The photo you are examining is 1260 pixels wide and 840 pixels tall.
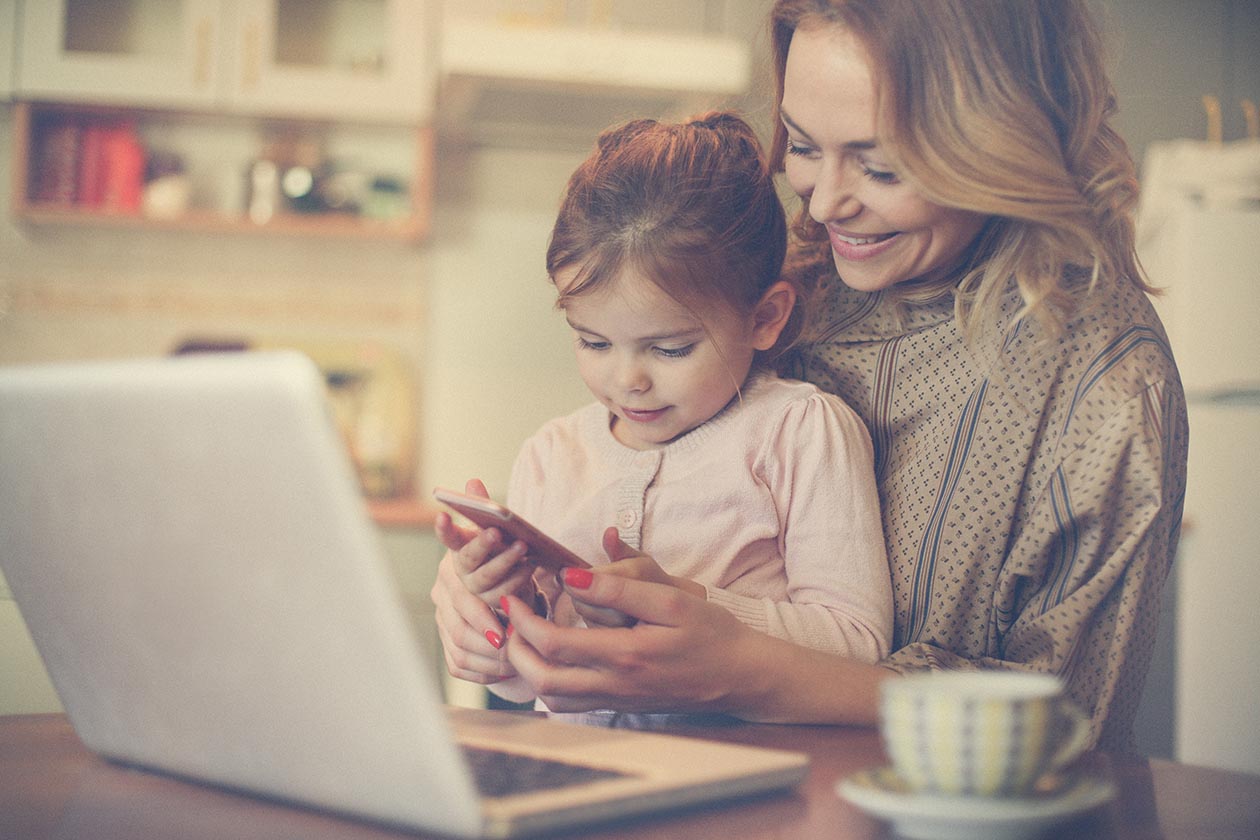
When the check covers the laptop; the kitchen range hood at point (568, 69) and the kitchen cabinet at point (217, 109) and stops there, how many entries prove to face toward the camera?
2

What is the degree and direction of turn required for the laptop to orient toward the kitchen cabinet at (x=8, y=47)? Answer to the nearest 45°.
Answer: approximately 45° to its left

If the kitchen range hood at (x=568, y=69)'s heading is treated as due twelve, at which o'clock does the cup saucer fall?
The cup saucer is roughly at 12 o'clock from the kitchen range hood.

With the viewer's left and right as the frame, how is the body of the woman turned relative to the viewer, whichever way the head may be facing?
facing the viewer and to the left of the viewer

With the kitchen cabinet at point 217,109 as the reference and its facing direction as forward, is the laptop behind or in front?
in front

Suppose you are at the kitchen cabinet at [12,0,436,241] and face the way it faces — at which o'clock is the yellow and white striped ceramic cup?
The yellow and white striped ceramic cup is roughly at 12 o'clock from the kitchen cabinet.

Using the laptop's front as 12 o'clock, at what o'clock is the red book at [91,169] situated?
The red book is roughly at 10 o'clock from the laptop.

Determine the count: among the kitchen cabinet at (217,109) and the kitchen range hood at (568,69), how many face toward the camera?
2

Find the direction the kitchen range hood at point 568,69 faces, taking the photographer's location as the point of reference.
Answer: facing the viewer

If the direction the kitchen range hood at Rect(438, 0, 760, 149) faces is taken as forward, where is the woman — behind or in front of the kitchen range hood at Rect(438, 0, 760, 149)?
in front

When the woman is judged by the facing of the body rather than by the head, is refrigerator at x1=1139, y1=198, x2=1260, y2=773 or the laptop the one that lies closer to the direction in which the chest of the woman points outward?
the laptop

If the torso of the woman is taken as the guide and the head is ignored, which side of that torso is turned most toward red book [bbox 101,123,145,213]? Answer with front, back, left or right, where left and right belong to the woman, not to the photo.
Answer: right

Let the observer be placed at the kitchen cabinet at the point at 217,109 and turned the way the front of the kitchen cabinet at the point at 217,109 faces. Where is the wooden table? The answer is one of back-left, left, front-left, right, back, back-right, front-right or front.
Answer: front

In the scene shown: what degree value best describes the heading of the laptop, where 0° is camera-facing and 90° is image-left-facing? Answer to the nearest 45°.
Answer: approximately 225°

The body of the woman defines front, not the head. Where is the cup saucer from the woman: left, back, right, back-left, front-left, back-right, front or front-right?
front-left
